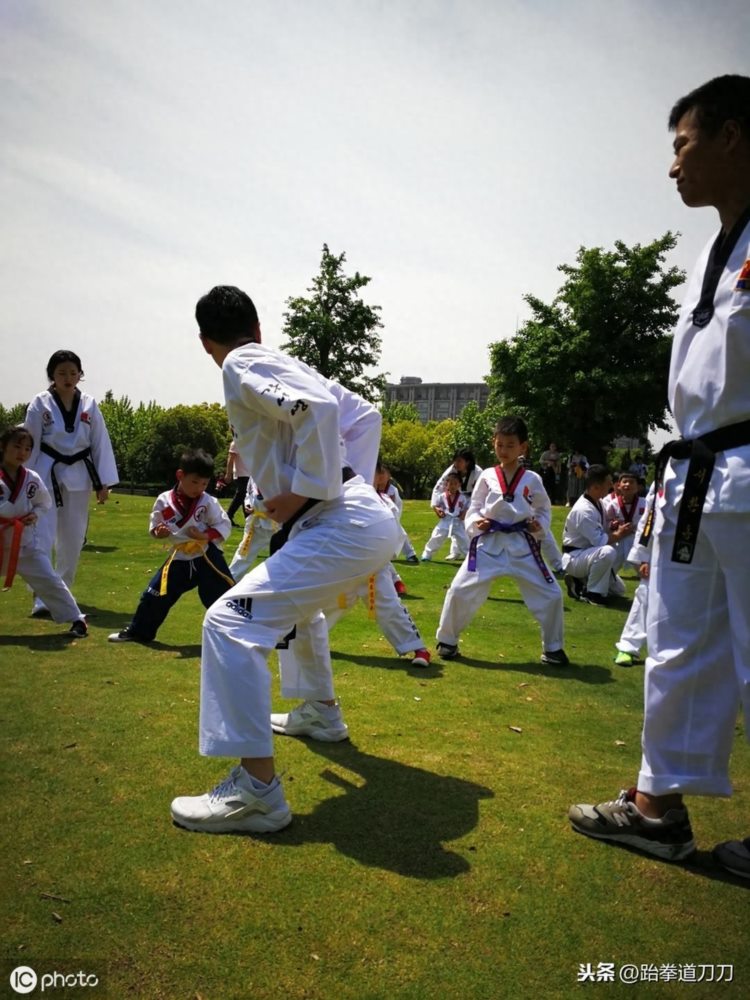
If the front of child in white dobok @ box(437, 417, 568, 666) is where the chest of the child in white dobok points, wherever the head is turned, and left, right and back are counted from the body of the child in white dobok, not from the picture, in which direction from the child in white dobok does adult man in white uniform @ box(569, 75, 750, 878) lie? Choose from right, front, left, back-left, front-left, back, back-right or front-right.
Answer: front

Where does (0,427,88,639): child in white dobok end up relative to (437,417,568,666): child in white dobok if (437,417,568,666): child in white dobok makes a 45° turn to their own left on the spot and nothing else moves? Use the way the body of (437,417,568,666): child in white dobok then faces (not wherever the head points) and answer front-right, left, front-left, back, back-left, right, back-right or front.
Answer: back-right

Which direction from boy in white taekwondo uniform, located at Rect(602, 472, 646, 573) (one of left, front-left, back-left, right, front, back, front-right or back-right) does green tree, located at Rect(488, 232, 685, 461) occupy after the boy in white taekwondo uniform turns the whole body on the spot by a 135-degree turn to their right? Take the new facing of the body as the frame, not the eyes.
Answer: front-right

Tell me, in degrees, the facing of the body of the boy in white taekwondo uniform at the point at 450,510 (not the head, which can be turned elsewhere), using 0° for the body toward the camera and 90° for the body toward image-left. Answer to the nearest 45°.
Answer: approximately 0°

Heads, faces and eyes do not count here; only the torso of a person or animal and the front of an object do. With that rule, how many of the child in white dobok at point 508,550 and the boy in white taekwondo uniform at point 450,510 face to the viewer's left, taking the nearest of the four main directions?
0

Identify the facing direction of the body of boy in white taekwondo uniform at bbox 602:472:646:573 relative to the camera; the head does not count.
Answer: toward the camera

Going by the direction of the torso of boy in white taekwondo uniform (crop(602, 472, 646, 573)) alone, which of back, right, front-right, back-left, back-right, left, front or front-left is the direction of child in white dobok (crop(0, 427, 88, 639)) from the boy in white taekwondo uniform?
front-right

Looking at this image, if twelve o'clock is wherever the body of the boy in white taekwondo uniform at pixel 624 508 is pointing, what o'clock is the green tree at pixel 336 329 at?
The green tree is roughly at 5 o'clock from the boy in white taekwondo uniform.

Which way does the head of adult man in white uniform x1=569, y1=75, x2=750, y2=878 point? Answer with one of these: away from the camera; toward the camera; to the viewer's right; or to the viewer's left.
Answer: to the viewer's left

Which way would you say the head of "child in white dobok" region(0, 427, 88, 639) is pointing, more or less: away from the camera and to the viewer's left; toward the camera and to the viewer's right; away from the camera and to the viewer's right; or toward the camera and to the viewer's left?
toward the camera and to the viewer's right

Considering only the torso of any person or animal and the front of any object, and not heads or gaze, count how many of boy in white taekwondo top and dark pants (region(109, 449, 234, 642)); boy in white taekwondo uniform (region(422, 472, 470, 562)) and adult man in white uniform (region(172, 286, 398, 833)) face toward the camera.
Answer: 2

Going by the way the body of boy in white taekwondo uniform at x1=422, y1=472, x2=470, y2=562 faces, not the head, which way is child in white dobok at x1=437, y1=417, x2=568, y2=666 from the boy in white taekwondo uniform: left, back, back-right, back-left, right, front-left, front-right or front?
front

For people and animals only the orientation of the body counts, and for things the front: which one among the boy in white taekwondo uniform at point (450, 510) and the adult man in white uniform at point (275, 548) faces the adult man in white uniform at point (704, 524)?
the boy in white taekwondo uniform
